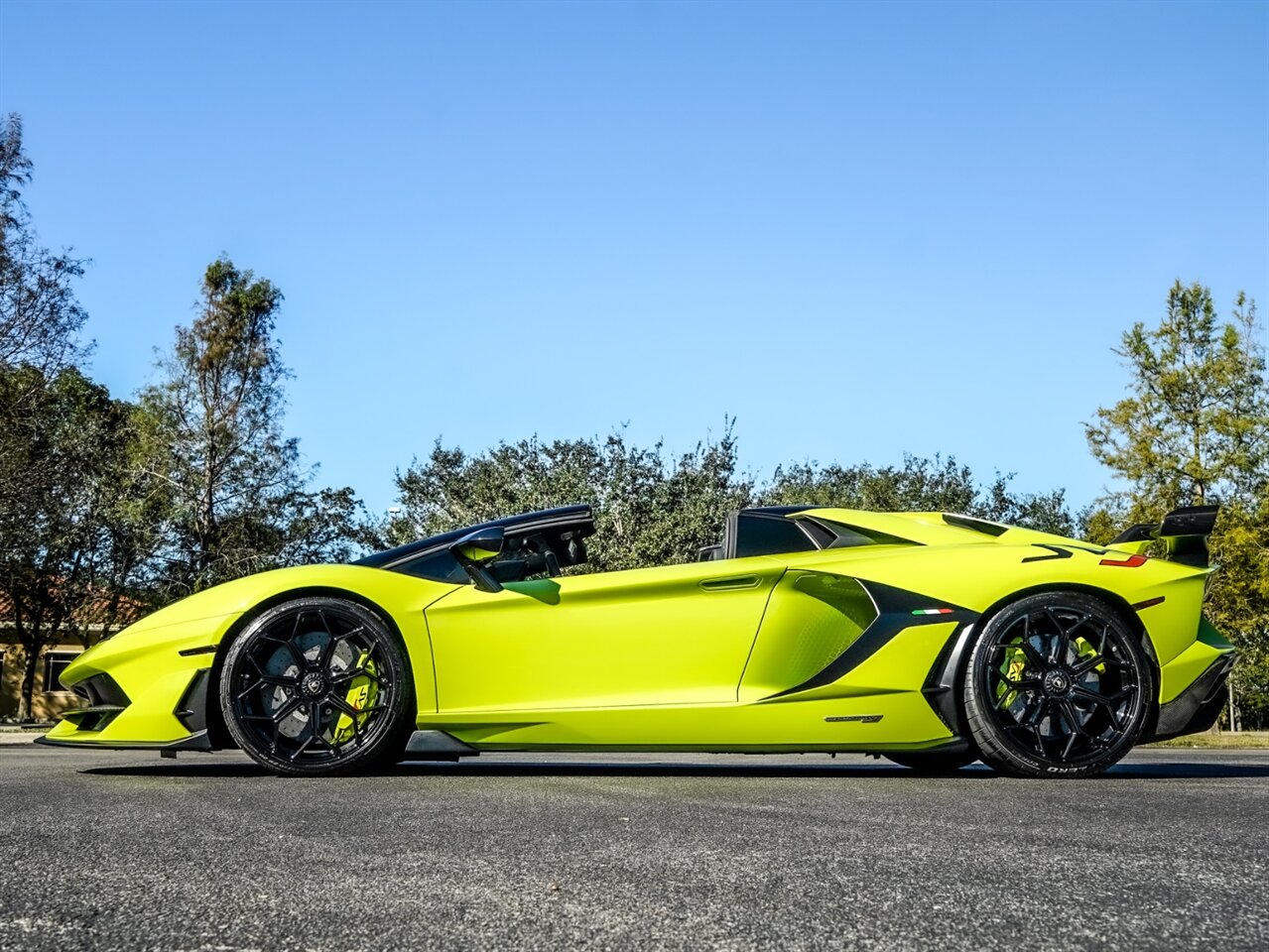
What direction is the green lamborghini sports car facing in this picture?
to the viewer's left

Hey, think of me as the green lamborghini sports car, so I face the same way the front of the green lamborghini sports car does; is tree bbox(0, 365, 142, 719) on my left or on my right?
on my right

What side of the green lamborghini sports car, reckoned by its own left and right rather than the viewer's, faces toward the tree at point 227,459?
right

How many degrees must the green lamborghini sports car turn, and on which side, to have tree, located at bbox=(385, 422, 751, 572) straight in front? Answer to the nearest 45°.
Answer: approximately 90° to its right
